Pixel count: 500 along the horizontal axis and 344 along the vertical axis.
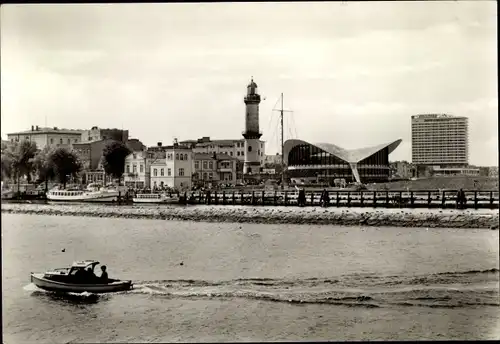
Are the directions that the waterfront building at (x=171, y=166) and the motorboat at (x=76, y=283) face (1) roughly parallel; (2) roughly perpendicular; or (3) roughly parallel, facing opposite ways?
roughly perpendicular

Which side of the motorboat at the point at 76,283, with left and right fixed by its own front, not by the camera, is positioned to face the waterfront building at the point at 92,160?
right

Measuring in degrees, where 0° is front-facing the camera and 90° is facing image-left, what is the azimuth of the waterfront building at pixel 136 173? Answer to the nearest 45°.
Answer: approximately 0°

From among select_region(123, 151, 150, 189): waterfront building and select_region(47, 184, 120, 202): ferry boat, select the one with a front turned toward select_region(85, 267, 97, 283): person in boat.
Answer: the waterfront building

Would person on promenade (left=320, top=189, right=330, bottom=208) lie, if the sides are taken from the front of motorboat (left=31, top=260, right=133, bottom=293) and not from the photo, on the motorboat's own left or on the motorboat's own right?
on the motorboat's own right

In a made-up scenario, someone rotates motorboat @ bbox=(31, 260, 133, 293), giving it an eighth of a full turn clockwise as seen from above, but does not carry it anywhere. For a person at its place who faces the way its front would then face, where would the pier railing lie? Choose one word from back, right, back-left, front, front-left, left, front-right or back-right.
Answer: right

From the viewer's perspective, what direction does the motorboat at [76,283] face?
to the viewer's left
